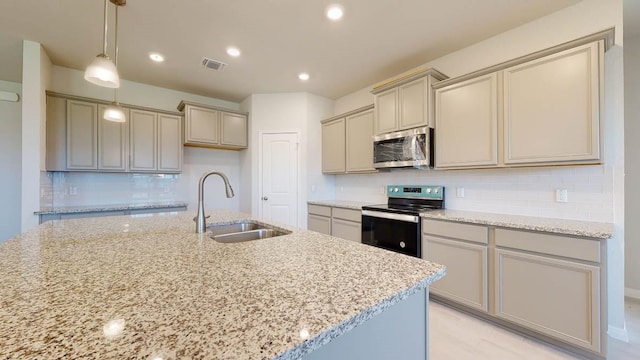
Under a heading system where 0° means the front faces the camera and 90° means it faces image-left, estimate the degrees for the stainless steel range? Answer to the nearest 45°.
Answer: approximately 45°

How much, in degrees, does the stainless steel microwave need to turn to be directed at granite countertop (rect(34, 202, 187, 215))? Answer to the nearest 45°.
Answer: approximately 45° to its right

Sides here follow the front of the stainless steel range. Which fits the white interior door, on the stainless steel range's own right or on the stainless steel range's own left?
on the stainless steel range's own right

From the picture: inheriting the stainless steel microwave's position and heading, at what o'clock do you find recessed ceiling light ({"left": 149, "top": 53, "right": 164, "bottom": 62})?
The recessed ceiling light is roughly at 1 o'clock from the stainless steel microwave.

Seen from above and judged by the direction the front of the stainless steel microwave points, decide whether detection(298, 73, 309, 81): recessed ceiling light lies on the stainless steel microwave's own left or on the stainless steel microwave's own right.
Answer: on the stainless steel microwave's own right

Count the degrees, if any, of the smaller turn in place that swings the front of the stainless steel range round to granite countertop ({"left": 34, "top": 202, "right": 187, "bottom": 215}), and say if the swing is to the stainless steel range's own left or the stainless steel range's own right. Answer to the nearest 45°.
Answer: approximately 45° to the stainless steel range's own right

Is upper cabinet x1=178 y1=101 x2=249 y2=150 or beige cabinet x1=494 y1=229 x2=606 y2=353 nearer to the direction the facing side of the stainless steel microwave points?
the upper cabinet
